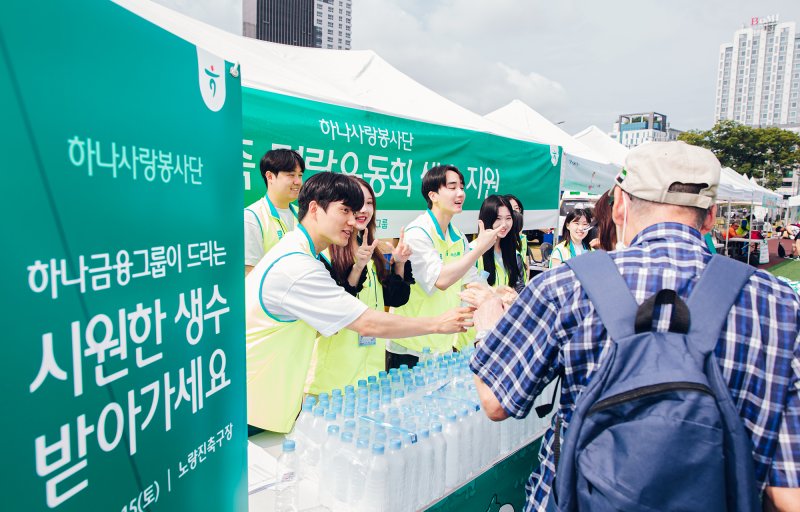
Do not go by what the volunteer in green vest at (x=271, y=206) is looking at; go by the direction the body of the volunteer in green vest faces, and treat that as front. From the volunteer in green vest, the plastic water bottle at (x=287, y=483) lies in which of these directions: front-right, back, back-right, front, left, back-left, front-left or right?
front-right

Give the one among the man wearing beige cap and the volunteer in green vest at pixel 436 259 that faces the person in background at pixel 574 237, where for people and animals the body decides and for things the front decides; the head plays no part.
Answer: the man wearing beige cap

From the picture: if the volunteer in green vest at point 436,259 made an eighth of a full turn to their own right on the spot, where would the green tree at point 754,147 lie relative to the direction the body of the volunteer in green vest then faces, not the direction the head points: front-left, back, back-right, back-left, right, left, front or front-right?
back-left

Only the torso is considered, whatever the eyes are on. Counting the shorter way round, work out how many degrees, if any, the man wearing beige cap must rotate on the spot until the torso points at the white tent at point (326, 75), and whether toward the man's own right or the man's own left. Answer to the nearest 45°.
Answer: approximately 45° to the man's own left

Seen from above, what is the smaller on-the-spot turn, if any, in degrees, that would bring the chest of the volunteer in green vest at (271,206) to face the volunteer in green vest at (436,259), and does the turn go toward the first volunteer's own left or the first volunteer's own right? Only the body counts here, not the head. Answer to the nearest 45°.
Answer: approximately 45° to the first volunteer's own left

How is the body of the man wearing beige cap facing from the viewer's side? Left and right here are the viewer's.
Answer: facing away from the viewer

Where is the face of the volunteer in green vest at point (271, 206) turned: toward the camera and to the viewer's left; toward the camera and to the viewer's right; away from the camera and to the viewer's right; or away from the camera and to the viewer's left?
toward the camera and to the viewer's right

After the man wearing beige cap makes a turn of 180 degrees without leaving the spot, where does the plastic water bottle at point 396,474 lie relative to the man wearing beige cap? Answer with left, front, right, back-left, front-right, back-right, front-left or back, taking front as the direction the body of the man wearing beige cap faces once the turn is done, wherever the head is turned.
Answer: right

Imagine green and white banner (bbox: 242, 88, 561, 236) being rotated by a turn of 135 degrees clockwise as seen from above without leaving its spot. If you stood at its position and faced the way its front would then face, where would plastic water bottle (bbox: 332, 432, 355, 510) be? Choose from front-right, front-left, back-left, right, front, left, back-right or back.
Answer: left

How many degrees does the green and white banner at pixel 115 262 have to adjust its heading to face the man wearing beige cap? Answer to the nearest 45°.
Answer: approximately 45° to its left

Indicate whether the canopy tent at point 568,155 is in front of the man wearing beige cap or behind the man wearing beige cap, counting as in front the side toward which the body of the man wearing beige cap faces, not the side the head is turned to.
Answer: in front

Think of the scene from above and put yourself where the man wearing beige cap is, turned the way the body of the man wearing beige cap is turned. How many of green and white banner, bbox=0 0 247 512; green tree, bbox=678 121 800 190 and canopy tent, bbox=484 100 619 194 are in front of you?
2

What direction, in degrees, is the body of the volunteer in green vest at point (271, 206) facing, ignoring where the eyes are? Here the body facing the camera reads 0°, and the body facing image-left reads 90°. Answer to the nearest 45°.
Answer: approximately 315°
